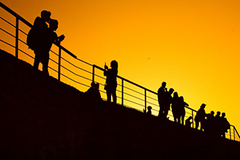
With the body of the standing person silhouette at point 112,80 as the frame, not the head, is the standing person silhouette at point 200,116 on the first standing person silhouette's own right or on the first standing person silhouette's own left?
on the first standing person silhouette's own right

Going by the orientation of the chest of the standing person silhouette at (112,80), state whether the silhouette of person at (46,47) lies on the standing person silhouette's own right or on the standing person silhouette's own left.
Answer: on the standing person silhouette's own left
